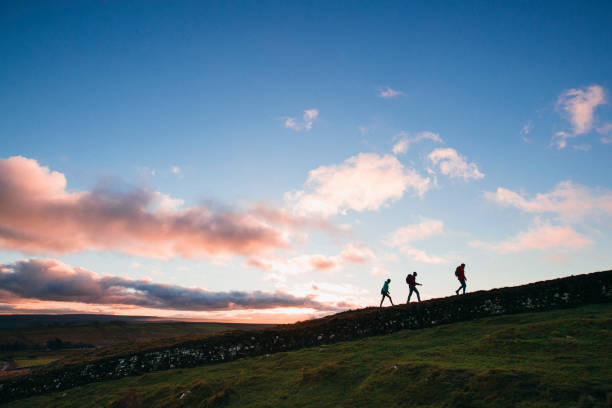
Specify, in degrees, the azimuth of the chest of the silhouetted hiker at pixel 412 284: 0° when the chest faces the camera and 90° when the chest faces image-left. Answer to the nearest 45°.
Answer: approximately 270°

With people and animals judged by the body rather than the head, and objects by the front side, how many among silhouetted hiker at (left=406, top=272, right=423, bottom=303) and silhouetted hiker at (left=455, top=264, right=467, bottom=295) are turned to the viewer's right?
2

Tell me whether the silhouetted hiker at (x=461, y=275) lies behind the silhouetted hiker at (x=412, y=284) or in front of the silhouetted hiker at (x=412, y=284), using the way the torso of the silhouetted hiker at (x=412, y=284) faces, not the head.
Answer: in front

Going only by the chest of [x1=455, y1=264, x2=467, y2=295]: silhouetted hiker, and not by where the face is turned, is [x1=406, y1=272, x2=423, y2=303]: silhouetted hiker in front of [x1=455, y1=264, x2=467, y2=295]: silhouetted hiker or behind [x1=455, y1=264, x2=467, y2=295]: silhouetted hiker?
behind

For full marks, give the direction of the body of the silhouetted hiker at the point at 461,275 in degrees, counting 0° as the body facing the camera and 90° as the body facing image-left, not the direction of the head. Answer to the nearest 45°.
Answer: approximately 270°
